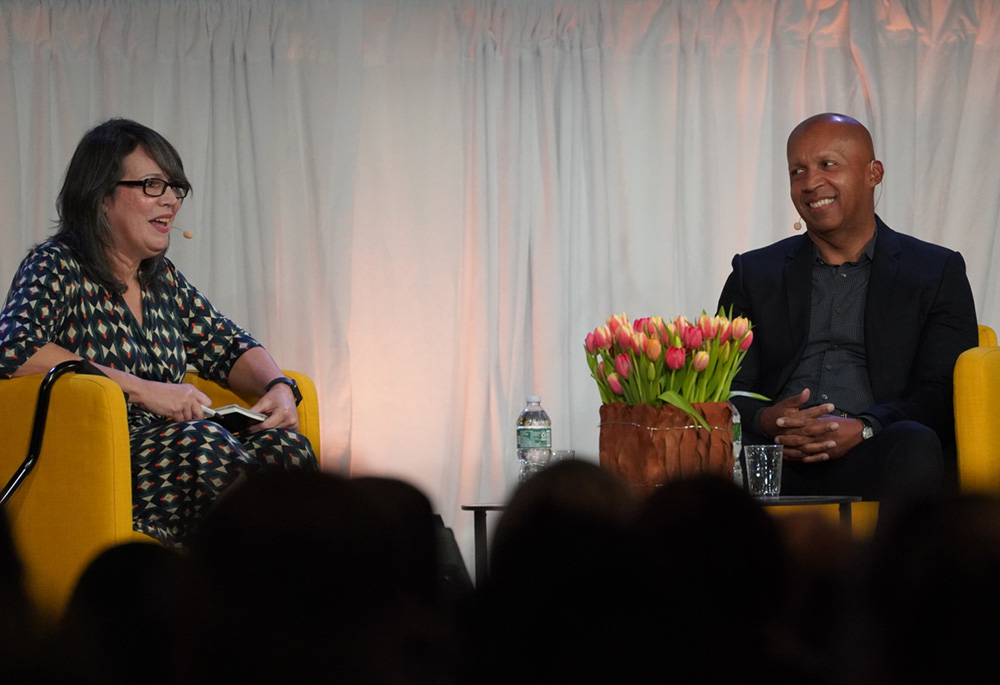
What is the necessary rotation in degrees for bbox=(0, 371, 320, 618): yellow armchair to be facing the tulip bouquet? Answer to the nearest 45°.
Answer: approximately 45° to its left

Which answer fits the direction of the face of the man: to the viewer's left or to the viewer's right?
to the viewer's left

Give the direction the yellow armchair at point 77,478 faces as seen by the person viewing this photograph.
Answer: facing the viewer and to the right of the viewer

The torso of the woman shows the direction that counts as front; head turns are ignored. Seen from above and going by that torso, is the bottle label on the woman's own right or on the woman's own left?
on the woman's own left

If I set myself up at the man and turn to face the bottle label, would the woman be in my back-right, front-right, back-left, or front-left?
front-left

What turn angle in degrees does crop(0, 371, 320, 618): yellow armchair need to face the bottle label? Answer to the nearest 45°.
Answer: approximately 90° to its left

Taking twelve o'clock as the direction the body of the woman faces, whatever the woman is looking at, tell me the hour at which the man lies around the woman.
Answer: The man is roughly at 11 o'clock from the woman.

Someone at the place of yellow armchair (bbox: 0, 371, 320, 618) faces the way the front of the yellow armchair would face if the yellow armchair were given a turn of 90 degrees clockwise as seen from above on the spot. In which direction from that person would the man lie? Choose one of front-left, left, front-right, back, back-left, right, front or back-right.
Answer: back-left

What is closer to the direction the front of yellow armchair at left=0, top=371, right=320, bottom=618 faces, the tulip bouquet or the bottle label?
the tulip bouquet
